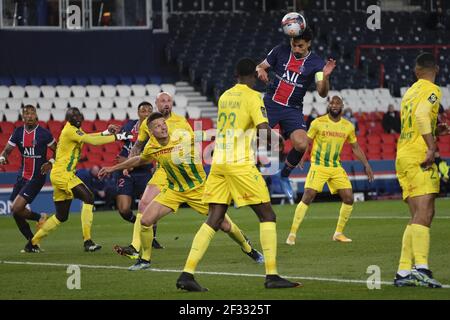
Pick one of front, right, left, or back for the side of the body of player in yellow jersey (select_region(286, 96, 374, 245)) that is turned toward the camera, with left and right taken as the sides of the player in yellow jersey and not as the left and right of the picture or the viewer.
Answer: front

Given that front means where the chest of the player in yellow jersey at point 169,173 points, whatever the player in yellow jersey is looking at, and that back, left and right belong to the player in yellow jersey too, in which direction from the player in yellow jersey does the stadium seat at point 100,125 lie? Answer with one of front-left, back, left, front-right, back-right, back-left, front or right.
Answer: back

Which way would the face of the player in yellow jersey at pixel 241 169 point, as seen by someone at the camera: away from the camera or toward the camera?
away from the camera

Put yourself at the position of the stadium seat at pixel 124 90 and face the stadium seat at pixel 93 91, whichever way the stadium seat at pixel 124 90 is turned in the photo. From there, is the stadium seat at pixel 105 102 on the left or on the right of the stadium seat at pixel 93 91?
left

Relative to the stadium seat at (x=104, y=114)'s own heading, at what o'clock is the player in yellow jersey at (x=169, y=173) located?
The player in yellow jersey is roughly at 12 o'clock from the stadium seat.

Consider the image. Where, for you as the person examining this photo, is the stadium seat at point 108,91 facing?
facing the viewer

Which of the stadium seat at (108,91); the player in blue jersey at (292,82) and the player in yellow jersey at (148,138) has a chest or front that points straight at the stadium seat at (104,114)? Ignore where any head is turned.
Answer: the stadium seat at (108,91)

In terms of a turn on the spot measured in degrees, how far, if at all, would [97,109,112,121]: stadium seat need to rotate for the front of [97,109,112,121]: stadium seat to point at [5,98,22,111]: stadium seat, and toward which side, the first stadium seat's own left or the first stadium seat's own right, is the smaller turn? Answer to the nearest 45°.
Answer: approximately 90° to the first stadium seat's own right

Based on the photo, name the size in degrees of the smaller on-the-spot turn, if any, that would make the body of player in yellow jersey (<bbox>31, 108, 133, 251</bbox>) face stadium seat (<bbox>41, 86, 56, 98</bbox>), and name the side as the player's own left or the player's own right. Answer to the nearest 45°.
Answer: approximately 90° to the player's own left

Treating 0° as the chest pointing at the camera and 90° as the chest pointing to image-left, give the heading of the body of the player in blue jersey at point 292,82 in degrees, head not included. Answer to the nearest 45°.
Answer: approximately 0°

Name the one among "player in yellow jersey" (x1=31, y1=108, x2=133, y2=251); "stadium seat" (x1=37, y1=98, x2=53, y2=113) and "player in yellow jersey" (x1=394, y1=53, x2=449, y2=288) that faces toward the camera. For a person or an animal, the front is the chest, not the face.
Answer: the stadium seat

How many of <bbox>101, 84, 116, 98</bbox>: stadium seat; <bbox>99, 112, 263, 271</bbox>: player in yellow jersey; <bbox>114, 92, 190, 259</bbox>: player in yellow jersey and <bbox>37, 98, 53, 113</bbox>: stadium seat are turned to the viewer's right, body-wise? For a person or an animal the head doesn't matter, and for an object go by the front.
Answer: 0

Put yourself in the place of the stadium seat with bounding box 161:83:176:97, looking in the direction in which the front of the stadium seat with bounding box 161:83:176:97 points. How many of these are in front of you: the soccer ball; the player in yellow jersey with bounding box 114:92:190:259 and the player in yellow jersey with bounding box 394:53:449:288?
3

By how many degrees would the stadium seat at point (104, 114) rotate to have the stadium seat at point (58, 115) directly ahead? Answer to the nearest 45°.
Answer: approximately 90° to its right
